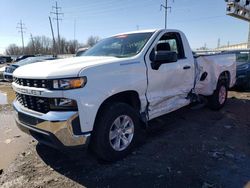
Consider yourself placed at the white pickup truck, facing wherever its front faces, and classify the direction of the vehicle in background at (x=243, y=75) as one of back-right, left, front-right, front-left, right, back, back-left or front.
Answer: back
